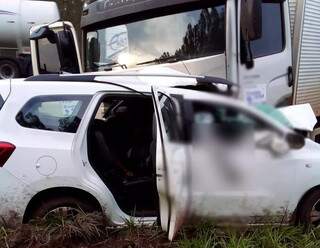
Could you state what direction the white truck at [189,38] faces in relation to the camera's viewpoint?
facing the viewer and to the left of the viewer

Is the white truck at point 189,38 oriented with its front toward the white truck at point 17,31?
no

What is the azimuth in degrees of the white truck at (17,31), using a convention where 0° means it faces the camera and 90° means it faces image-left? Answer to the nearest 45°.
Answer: approximately 90°

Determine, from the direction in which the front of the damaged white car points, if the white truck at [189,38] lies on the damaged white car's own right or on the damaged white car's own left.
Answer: on the damaged white car's own left

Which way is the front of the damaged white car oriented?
to the viewer's right

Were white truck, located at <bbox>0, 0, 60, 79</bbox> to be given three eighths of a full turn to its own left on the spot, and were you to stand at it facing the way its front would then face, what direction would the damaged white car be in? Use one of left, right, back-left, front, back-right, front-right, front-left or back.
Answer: front-right
